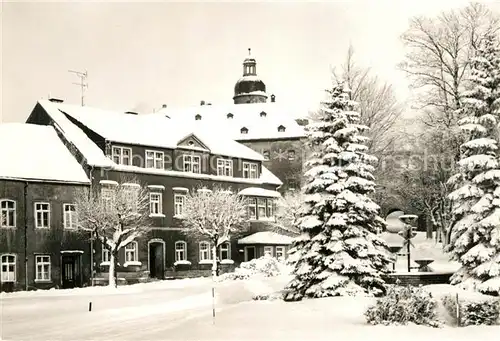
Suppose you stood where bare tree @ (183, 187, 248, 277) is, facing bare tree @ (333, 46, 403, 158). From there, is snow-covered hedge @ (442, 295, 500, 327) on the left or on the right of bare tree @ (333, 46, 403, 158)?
right

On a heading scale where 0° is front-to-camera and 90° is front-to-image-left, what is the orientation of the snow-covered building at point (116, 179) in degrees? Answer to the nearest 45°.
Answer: approximately 315°

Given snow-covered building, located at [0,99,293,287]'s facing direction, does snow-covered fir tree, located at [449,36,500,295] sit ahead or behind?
ahead

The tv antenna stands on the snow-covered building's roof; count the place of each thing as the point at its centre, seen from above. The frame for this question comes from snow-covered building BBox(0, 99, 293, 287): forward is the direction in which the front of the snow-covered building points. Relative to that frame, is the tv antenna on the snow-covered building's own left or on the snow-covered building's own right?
on the snow-covered building's own right

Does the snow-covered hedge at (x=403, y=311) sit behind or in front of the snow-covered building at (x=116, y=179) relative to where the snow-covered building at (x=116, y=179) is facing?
in front
